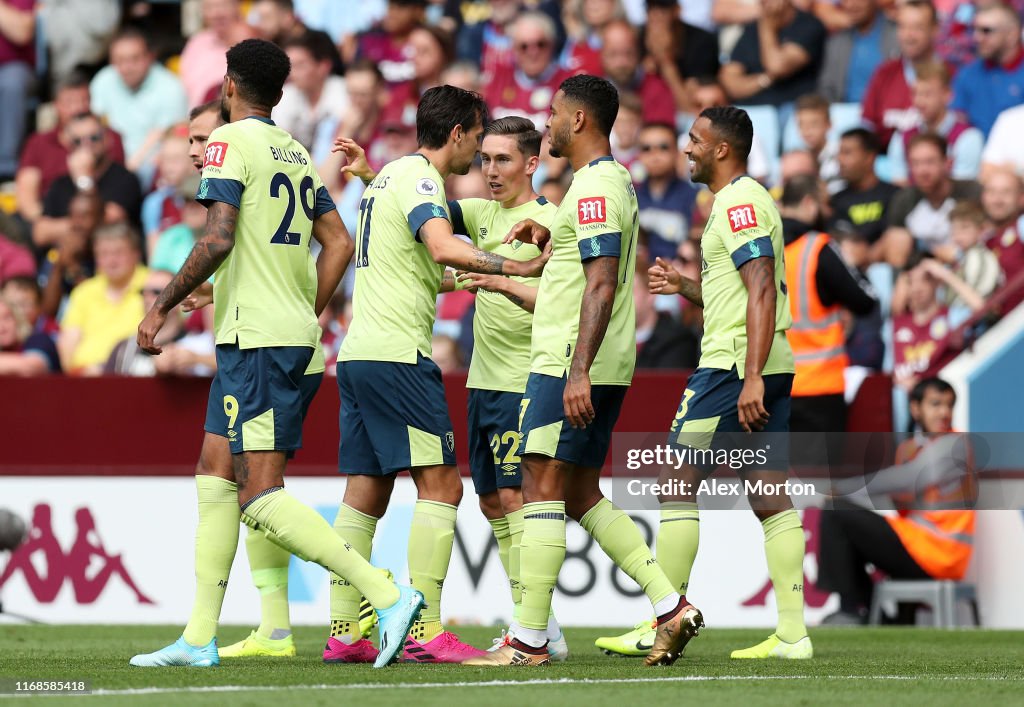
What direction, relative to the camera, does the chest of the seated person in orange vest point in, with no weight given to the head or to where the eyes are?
to the viewer's left

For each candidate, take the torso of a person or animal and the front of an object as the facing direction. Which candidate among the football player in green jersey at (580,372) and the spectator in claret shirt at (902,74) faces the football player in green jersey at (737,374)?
the spectator in claret shirt

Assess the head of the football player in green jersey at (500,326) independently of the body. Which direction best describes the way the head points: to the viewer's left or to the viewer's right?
to the viewer's left

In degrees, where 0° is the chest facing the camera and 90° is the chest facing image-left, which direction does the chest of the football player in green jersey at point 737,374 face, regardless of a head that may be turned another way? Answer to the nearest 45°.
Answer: approximately 90°

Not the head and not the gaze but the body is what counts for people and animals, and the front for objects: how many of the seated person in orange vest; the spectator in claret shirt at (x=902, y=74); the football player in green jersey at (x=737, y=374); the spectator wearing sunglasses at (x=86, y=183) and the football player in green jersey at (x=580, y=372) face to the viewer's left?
3

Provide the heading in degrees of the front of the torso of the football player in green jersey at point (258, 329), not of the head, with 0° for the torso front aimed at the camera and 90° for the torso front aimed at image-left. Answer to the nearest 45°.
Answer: approximately 135°

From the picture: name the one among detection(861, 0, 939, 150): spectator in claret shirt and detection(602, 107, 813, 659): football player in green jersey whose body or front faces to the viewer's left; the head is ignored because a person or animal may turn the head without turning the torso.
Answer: the football player in green jersey

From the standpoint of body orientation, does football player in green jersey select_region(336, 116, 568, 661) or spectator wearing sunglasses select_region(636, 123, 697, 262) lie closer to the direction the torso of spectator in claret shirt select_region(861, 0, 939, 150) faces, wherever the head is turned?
the football player in green jersey

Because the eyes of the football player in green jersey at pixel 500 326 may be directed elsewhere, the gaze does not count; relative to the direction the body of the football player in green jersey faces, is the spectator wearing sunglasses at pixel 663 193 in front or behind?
behind
